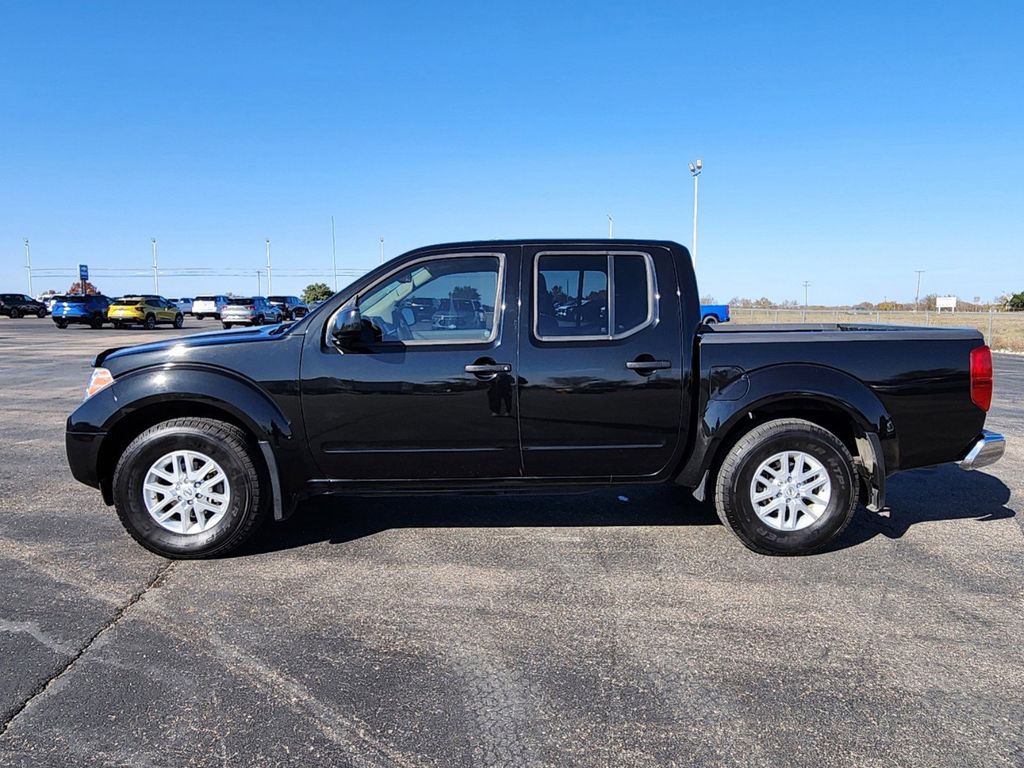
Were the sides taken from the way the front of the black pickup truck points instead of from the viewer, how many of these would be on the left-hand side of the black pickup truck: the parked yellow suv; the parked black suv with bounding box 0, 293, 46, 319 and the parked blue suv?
0

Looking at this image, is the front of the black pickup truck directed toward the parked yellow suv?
no

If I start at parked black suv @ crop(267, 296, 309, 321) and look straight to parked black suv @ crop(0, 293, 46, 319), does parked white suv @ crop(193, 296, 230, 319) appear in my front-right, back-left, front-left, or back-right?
front-right

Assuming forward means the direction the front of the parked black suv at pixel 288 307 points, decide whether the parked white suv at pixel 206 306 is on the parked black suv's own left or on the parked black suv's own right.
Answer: on the parked black suv's own left

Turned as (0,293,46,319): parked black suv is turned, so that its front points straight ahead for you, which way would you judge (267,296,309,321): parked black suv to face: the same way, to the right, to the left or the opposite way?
the same way

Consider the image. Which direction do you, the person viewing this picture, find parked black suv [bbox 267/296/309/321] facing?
facing away from the viewer and to the right of the viewer

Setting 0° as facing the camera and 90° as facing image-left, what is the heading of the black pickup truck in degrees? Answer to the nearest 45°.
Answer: approximately 90°

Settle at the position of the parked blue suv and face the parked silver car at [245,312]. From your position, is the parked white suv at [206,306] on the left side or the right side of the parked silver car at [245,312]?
left

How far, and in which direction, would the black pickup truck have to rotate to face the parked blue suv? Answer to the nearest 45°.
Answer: approximately 45° to its right
